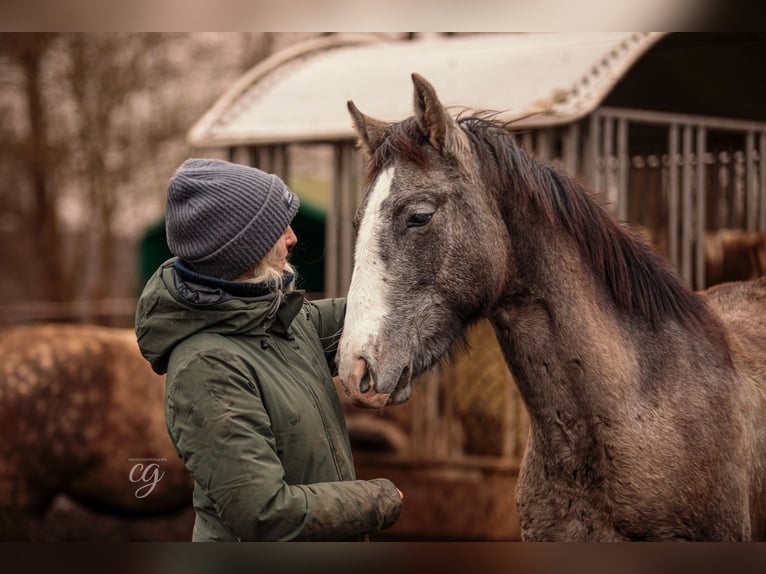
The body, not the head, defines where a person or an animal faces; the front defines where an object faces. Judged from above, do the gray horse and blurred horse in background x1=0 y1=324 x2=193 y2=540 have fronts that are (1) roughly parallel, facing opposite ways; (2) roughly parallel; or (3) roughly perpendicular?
roughly parallel, facing opposite ways

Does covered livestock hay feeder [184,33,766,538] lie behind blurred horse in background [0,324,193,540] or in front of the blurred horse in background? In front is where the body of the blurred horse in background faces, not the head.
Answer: in front

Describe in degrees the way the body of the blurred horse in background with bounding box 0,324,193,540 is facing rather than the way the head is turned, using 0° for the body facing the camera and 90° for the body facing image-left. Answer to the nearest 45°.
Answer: approximately 270°

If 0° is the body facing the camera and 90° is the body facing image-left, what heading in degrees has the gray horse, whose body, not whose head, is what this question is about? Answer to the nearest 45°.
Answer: approximately 45°

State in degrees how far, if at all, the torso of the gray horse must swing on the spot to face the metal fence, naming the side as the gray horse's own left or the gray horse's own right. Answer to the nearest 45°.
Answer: approximately 135° to the gray horse's own right

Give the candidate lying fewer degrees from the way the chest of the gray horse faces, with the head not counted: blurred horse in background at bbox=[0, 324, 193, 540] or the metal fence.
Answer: the blurred horse in background

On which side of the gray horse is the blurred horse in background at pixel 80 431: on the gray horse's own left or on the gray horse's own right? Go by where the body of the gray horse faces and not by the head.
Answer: on the gray horse's own right

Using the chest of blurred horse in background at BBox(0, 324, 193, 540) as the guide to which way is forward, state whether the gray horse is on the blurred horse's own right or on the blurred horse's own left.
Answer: on the blurred horse's own right

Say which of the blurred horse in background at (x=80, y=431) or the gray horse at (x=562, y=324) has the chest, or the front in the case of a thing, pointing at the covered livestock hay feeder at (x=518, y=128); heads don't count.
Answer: the blurred horse in background
